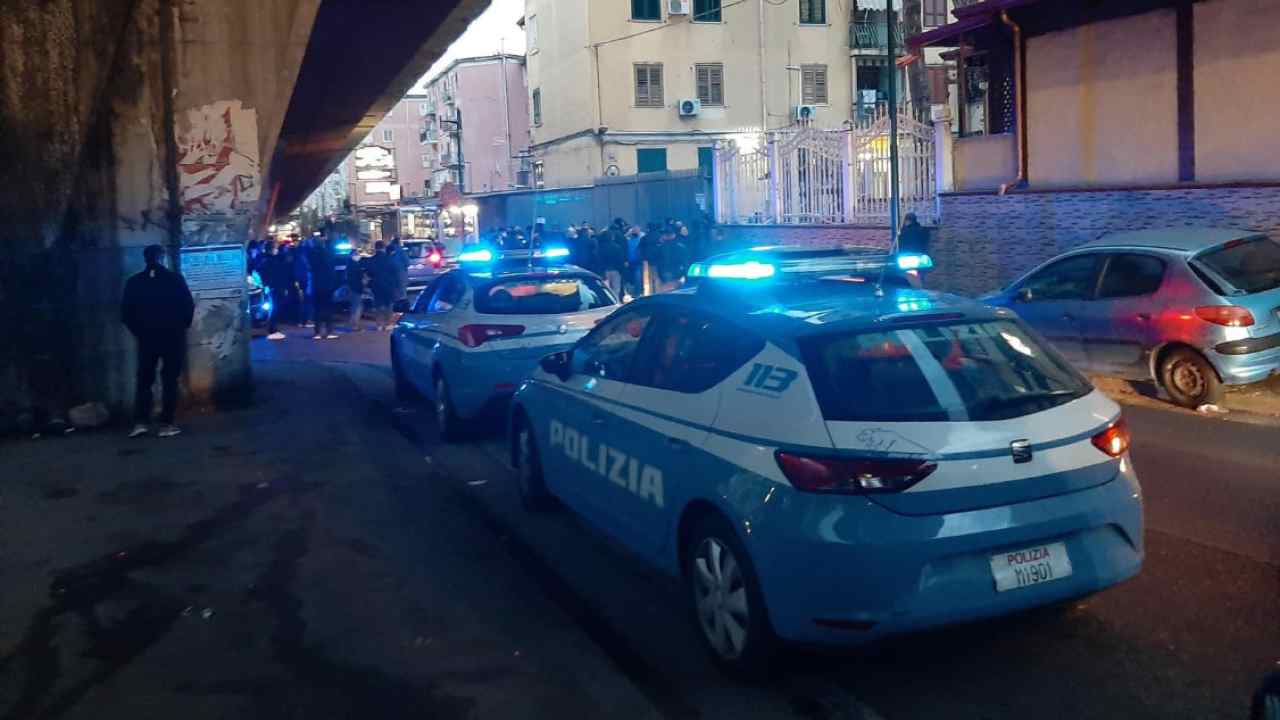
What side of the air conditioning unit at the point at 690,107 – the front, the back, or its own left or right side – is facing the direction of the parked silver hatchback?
front

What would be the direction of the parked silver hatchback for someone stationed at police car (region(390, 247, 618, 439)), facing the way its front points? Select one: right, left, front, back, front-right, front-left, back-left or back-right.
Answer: back-right

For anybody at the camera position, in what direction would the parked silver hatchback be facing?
facing away from the viewer and to the left of the viewer

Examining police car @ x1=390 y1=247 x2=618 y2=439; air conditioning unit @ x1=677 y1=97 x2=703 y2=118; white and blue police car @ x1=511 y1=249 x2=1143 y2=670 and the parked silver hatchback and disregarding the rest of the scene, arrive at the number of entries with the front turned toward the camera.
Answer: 1

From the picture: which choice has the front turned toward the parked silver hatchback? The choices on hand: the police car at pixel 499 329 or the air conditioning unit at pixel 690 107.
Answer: the air conditioning unit

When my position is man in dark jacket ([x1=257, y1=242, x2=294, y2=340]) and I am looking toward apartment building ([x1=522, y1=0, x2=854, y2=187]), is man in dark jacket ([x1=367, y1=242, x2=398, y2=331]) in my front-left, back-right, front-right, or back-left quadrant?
front-right

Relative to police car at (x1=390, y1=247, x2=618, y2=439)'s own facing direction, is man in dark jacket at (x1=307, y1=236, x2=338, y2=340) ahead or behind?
ahead

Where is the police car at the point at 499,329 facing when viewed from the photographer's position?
facing away from the viewer and to the left of the viewer

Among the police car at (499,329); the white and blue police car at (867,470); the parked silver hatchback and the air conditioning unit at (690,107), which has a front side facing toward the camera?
the air conditioning unit

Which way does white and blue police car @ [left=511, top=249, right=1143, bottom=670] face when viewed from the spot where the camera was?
facing away from the viewer and to the left of the viewer

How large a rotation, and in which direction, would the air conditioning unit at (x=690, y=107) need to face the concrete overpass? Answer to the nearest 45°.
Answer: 0° — it already faces it

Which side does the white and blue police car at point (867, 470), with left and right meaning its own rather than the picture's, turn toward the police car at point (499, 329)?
front

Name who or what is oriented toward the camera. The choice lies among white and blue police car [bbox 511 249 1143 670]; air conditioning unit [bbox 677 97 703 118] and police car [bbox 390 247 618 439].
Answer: the air conditioning unit

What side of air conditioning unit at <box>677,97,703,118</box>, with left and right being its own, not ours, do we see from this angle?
front
